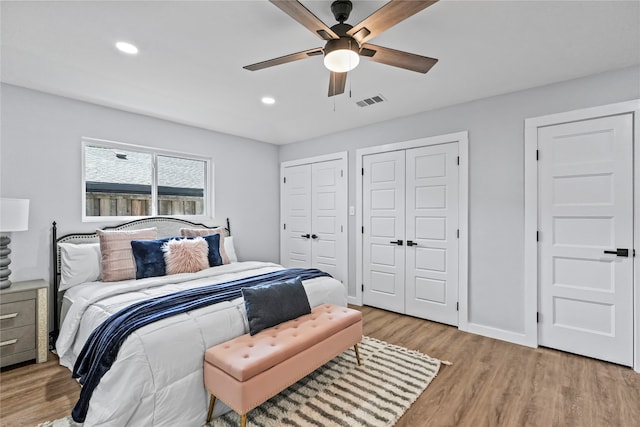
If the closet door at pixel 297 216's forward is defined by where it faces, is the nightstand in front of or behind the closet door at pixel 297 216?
in front

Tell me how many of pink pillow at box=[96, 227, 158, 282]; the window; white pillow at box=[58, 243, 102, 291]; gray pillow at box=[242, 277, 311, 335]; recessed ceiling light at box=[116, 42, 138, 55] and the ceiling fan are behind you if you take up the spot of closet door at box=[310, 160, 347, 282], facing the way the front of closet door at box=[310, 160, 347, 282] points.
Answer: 0

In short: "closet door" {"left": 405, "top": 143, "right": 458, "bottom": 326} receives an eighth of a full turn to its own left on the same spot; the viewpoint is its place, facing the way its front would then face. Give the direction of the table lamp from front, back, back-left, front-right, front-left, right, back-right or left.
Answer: front-right

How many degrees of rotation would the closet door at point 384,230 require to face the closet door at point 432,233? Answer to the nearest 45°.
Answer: approximately 90° to its left

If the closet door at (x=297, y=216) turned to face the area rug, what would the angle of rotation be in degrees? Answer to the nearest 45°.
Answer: approximately 45° to its left

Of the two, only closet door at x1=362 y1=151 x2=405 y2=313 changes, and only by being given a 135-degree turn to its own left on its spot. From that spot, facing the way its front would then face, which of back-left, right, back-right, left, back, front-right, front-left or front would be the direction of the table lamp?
back-right

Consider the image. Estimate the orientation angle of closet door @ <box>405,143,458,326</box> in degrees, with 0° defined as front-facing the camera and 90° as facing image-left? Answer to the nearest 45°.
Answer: approximately 45°

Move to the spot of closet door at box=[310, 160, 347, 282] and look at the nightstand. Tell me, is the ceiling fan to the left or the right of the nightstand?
left

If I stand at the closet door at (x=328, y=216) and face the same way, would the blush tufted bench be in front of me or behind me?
in front

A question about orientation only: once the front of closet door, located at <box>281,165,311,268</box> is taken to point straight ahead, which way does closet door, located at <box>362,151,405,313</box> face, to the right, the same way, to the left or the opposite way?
the same way

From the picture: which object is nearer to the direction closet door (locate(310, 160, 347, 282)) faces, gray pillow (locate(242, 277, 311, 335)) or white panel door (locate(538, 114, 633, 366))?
the gray pillow

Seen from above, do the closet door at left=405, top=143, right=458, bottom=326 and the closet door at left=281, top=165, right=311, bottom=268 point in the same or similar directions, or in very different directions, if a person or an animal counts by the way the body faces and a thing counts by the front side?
same or similar directions

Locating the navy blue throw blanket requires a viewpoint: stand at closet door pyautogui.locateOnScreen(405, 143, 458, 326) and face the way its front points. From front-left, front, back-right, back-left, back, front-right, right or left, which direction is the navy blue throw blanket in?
front

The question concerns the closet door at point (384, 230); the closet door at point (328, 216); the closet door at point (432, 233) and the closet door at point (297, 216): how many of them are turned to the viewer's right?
0

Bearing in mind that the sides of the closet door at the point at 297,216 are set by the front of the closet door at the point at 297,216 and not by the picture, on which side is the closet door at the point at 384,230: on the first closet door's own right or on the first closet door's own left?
on the first closet door's own left

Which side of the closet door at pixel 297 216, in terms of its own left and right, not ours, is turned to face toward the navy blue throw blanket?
front

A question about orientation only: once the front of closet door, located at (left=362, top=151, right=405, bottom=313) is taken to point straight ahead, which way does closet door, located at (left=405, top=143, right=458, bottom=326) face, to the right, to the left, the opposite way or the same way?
the same way

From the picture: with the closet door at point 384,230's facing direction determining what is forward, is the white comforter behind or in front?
in front

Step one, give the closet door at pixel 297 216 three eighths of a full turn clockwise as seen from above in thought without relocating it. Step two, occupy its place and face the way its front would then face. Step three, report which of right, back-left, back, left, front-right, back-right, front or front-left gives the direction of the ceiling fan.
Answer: back

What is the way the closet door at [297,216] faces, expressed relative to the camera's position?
facing the viewer and to the left of the viewer
